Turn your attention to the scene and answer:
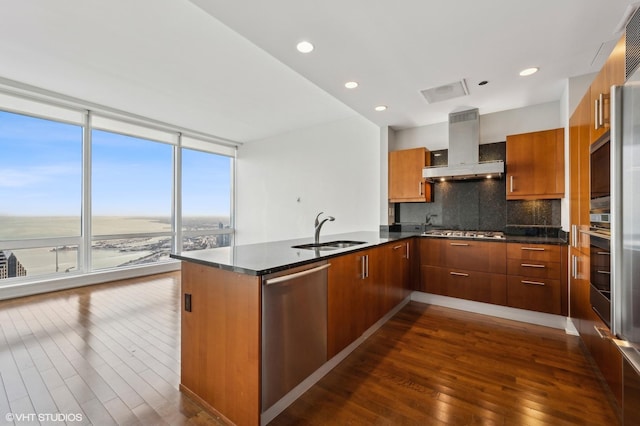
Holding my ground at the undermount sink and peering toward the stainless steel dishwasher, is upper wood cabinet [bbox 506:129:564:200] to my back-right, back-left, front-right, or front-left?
back-left

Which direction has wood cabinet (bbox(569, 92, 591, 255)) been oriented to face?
to the viewer's left

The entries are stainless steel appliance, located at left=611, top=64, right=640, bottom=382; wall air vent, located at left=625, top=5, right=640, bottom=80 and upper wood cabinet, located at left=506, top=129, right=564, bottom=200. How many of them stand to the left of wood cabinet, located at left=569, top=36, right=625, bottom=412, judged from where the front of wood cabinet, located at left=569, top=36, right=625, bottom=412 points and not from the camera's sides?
2

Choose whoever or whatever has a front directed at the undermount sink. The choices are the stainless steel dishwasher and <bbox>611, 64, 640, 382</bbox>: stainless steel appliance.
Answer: the stainless steel appliance

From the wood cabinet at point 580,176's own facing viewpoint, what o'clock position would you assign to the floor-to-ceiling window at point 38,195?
The floor-to-ceiling window is roughly at 11 o'clock from the wood cabinet.

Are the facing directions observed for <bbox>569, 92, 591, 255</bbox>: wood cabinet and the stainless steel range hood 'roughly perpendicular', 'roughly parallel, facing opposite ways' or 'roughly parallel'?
roughly perpendicular
